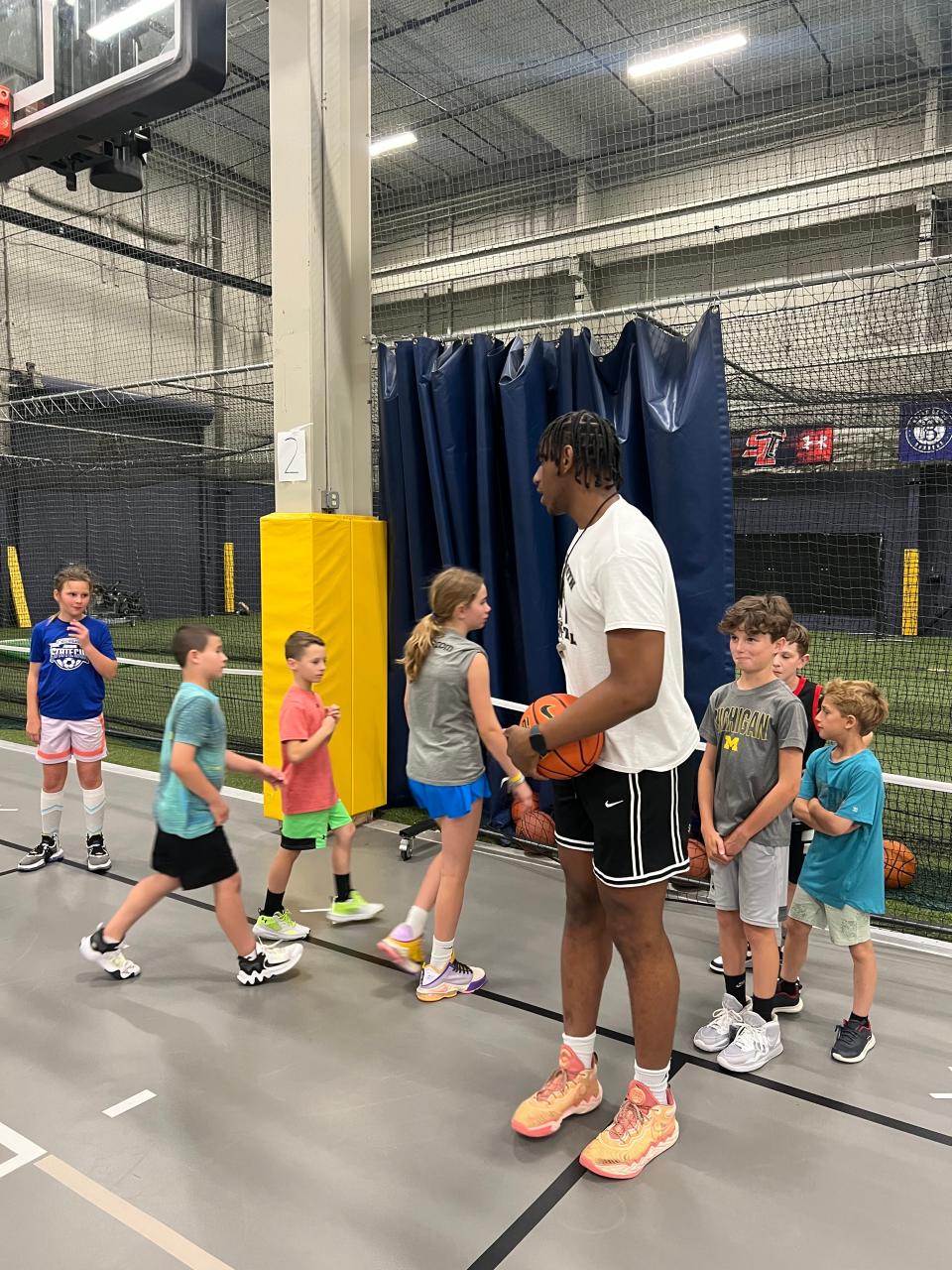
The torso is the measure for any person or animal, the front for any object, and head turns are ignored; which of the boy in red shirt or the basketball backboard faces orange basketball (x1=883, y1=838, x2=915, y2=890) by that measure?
the boy in red shirt

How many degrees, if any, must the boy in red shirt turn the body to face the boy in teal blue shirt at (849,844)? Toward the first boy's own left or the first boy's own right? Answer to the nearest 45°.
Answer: approximately 45° to the first boy's own right

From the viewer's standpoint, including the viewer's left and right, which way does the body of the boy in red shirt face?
facing to the right of the viewer

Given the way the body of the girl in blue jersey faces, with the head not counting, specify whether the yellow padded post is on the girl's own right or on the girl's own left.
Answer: on the girl's own left

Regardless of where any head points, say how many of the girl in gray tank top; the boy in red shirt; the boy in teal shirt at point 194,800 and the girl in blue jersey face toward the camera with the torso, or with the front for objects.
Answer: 1

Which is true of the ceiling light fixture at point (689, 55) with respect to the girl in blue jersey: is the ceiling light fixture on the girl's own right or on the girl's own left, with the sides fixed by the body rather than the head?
on the girl's own left

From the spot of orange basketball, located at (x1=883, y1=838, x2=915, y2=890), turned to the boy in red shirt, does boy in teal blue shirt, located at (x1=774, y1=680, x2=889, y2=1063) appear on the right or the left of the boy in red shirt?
left

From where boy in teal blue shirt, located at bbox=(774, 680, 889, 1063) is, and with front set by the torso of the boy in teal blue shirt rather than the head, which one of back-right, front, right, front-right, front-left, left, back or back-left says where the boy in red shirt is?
front-right

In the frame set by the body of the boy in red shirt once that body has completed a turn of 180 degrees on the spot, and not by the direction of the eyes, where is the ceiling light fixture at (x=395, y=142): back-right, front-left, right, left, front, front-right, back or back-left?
right

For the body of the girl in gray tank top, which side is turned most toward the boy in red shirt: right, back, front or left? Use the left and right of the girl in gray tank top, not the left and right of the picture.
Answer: left

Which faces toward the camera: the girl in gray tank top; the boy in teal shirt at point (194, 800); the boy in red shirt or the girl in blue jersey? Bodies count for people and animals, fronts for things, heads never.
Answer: the girl in blue jersey

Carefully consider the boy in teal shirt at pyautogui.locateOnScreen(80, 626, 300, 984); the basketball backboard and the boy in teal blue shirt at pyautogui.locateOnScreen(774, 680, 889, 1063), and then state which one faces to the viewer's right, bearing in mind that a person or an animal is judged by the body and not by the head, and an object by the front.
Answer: the boy in teal shirt

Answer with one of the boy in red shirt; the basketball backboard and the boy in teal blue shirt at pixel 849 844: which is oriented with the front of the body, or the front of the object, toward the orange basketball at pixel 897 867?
the boy in red shirt

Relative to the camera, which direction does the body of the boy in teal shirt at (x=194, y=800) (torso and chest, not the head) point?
to the viewer's right

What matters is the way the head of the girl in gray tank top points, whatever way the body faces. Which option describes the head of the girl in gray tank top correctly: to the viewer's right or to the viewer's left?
to the viewer's right

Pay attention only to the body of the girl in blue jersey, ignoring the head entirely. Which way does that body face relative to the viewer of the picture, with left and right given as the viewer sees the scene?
facing the viewer
